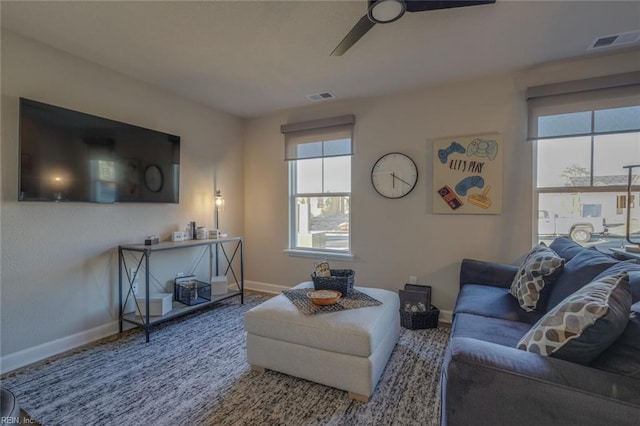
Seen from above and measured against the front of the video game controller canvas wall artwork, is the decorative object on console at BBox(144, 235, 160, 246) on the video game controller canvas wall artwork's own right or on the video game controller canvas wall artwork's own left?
on the video game controller canvas wall artwork's own right

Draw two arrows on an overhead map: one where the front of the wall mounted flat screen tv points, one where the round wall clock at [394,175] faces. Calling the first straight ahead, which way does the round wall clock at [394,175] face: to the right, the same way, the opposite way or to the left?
to the right

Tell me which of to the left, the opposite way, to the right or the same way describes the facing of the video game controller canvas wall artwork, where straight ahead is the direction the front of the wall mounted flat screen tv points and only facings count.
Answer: to the right

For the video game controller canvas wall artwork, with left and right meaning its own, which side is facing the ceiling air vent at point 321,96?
right

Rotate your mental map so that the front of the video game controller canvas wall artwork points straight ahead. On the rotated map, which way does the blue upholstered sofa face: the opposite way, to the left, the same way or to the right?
to the right

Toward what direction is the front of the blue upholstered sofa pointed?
to the viewer's left

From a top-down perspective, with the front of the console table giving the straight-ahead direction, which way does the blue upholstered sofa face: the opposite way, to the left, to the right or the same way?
the opposite way

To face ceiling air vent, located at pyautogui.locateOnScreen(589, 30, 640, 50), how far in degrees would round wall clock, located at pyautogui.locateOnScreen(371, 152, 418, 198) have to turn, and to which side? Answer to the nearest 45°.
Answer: approximately 90° to its left

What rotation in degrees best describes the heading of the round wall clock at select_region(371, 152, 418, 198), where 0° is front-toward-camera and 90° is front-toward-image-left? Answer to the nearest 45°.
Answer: approximately 0°
